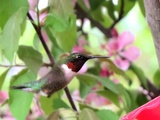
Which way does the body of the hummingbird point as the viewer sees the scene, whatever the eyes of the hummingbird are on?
to the viewer's right
